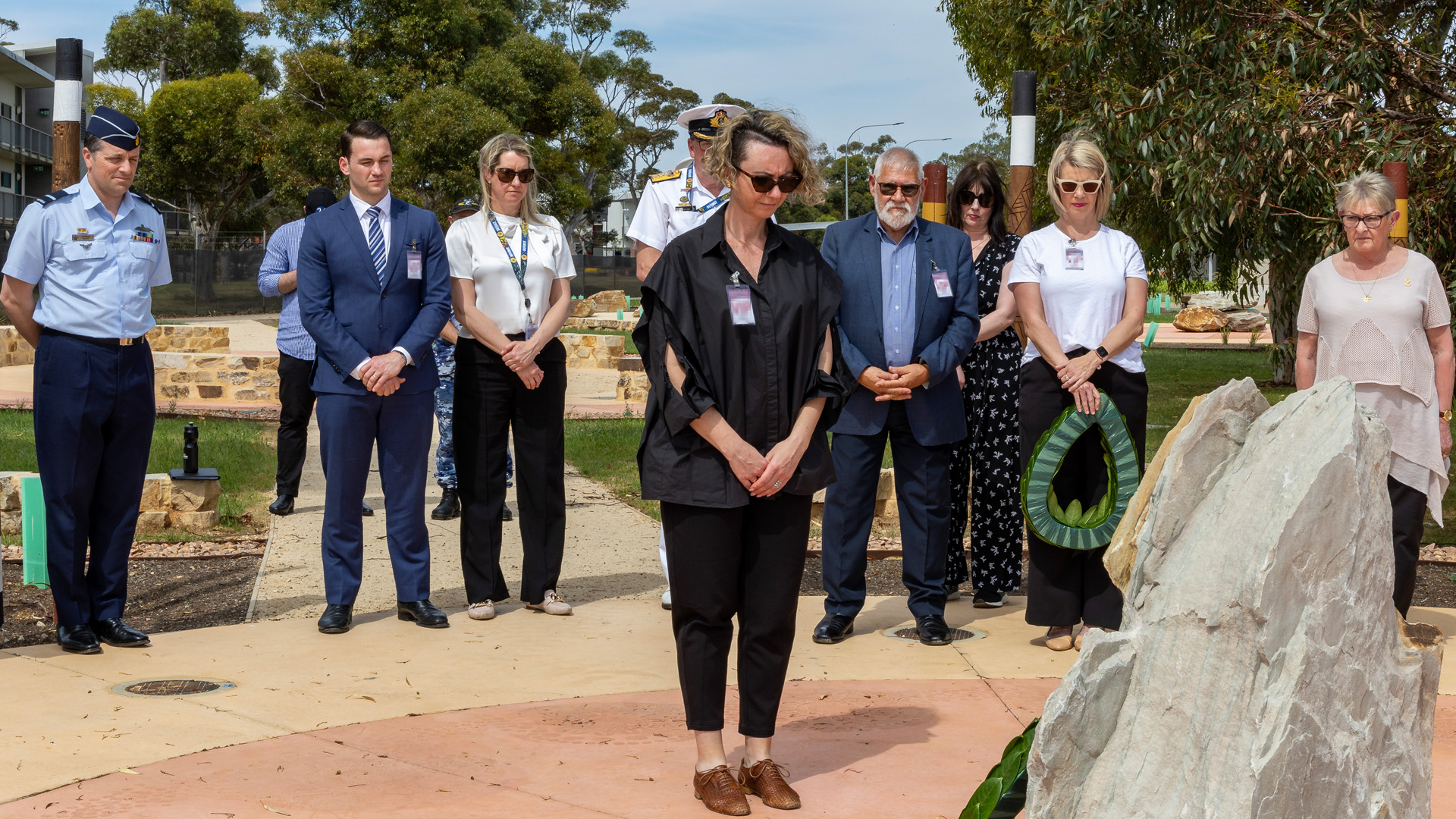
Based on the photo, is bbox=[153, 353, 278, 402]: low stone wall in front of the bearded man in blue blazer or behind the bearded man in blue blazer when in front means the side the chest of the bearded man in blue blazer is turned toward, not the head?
behind

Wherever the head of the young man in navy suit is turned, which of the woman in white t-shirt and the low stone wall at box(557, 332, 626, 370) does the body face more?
the woman in white t-shirt

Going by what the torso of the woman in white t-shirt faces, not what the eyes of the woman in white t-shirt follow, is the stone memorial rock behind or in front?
in front

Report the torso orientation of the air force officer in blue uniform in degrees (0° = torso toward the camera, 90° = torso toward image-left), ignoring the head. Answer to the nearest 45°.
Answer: approximately 315°

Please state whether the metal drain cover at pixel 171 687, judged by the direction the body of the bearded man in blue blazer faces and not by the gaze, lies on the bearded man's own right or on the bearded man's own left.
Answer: on the bearded man's own right

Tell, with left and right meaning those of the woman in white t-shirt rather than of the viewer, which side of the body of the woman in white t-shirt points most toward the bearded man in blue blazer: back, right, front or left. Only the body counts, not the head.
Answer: right

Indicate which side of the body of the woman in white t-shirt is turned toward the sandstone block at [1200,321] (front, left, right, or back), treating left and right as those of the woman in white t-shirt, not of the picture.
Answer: back

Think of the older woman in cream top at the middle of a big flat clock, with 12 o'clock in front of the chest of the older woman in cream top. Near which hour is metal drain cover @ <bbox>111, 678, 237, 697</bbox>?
The metal drain cover is roughly at 2 o'clock from the older woman in cream top.

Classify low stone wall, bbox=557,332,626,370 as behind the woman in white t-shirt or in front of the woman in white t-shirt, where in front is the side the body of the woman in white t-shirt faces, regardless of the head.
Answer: behind

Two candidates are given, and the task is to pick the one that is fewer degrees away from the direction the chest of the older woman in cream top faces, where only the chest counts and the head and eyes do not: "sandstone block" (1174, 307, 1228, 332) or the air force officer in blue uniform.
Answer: the air force officer in blue uniform

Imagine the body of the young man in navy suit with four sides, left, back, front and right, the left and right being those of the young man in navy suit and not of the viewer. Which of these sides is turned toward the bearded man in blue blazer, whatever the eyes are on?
left
